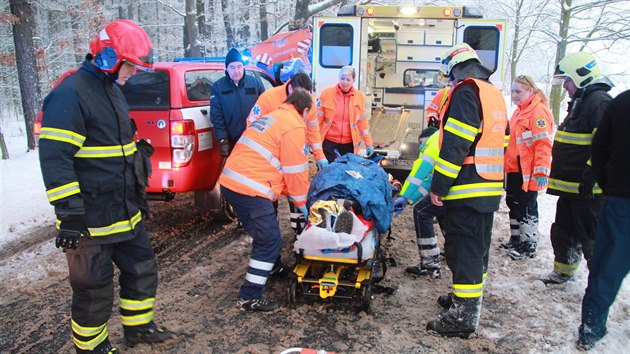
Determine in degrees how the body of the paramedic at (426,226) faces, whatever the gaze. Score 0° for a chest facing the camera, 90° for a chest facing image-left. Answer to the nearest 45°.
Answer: approximately 90°

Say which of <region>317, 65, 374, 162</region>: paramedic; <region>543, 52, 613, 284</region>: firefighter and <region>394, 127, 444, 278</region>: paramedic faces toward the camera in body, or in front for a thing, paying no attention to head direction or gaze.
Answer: <region>317, 65, 374, 162</region>: paramedic

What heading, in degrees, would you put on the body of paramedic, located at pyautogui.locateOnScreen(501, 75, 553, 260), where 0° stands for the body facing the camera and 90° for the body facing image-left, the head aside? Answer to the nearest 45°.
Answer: approximately 45°

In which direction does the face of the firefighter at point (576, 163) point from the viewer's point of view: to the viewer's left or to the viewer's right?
to the viewer's left

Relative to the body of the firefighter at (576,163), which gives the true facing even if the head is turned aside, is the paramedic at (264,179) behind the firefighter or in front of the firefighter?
in front

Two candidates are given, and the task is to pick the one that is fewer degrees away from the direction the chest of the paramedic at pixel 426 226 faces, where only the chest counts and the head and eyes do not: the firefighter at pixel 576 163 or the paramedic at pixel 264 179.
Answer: the paramedic

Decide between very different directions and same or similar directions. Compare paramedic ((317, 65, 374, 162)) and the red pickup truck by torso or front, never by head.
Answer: very different directions

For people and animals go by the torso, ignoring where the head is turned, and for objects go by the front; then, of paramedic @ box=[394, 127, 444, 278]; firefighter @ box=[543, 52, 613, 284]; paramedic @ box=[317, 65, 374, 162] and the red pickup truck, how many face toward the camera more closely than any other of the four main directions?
1

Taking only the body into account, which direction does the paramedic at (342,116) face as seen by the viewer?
toward the camera

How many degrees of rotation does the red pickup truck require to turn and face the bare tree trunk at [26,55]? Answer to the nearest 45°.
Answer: approximately 45° to its left

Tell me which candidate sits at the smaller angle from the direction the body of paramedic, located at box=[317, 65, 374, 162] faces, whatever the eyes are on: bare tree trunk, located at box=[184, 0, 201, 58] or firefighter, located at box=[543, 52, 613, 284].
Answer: the firefighter

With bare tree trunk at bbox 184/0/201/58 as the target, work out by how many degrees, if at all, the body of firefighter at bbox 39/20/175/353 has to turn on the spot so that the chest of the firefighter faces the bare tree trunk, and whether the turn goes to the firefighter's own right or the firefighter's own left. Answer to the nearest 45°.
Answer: approximately 135° to the firefighter's own left

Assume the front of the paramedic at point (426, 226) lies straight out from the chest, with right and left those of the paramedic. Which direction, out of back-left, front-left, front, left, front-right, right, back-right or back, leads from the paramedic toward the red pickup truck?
front

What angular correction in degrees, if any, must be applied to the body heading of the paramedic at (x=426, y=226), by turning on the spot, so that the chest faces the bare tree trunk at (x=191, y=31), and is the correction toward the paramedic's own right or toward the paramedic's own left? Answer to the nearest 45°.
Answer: approximately 45° to the paramedic's own right

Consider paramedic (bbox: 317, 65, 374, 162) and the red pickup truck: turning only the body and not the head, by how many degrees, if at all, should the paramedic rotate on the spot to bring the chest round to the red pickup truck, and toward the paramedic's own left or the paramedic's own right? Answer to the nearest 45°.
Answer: approximately 45° to the paramedic's own right

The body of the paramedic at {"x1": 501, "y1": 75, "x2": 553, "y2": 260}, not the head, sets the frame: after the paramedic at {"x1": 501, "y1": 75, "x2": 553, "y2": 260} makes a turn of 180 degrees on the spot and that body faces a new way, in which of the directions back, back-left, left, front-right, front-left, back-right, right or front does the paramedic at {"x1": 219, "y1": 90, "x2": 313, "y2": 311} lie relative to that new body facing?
back

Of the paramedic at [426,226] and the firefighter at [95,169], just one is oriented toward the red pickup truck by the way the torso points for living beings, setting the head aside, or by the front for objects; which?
the paramedic

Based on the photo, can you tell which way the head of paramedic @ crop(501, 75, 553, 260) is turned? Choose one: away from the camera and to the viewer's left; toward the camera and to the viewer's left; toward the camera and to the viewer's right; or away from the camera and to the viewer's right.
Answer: toward the camera and to the viewer's left

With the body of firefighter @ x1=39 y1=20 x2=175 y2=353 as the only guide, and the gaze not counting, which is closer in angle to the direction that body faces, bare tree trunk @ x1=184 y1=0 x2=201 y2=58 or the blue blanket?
the blue blanket

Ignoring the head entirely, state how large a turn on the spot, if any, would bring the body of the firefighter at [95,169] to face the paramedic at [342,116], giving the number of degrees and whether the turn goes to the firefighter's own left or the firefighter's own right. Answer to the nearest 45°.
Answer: approximately 90° to the firefighter's own left
